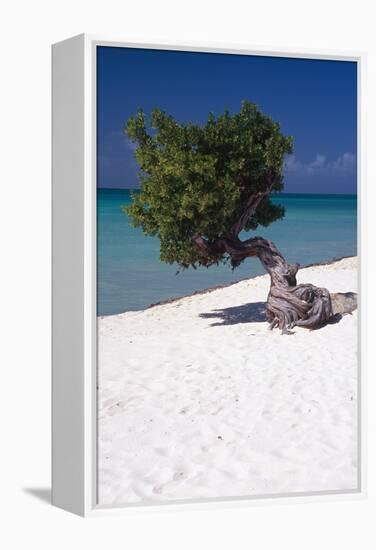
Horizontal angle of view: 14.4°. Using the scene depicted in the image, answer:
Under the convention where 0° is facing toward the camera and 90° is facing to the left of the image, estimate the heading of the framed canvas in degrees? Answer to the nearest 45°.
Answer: approximately 315°
